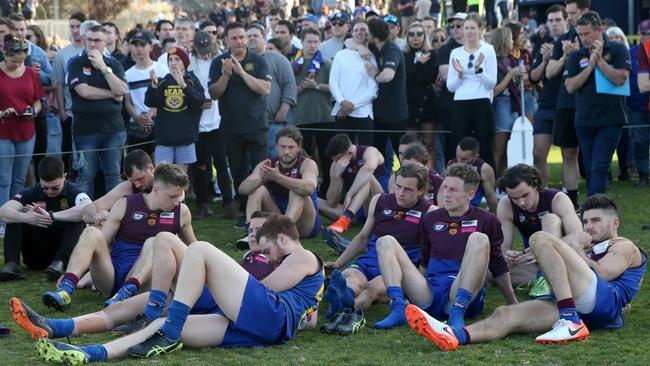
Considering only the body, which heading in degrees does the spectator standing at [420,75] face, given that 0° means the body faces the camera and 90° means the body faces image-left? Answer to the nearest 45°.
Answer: approximately 0°

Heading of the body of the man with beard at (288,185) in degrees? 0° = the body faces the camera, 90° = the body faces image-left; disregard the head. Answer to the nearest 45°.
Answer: approximately 45°

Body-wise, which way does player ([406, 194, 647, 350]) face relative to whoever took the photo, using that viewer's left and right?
facing to the left of the viewer
